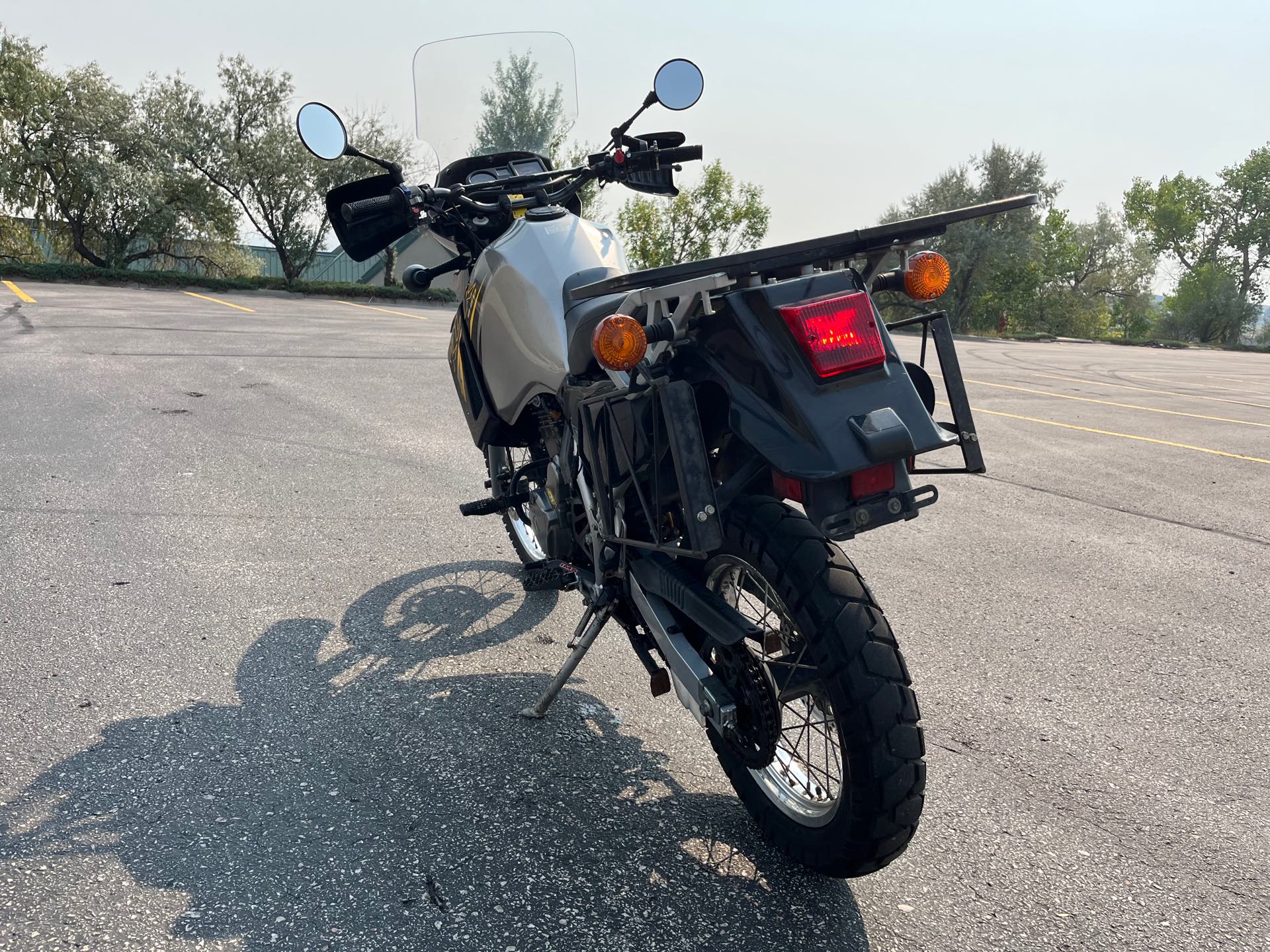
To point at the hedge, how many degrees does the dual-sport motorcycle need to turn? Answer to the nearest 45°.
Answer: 0° — it already faces it

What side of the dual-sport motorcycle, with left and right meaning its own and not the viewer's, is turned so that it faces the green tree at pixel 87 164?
front

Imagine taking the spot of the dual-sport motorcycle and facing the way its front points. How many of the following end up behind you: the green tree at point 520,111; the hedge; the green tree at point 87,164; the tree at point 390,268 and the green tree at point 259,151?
0

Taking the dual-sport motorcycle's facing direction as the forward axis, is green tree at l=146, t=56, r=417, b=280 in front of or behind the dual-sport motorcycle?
in front

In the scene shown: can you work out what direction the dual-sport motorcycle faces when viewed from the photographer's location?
facing away from the viewer and to the left of the viewer

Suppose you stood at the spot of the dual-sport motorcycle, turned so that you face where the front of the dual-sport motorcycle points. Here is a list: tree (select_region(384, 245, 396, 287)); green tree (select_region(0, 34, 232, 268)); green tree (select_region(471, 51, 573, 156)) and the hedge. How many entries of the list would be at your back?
0

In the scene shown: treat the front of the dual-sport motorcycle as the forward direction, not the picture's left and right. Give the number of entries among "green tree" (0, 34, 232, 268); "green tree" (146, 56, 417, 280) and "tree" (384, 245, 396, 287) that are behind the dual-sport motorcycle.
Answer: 0

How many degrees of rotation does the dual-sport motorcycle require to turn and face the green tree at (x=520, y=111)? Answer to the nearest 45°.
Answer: approximately 45° to its right

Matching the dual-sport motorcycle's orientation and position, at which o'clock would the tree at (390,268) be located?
The tree is roughly at 1 o'clock from the dual-sport motorcycle.
